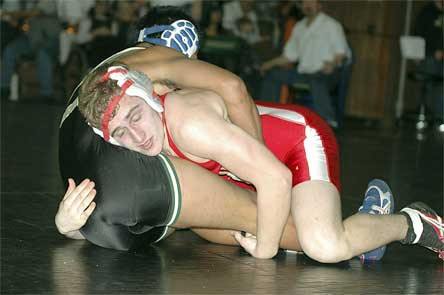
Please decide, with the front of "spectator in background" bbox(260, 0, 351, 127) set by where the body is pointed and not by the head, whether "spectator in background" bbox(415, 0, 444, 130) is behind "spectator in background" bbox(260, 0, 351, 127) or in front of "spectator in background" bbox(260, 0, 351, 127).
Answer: behind

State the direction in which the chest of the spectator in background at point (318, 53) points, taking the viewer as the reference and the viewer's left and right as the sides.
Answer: facing the viewer and to the left of the viewer

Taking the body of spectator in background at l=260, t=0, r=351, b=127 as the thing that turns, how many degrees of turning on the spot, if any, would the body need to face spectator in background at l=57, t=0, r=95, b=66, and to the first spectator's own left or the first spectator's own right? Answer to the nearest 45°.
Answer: approximately 90° to the first spectator's own right

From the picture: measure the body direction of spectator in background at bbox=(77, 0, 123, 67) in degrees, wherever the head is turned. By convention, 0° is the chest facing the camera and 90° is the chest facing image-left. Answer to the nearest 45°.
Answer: approximately 0°

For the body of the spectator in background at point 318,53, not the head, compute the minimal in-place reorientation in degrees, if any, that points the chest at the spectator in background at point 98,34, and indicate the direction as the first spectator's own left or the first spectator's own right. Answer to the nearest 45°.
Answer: approximately 90° to the first spectator's own right

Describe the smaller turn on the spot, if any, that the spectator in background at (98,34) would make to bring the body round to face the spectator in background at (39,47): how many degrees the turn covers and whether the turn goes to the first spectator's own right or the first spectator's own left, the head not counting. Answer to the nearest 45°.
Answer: approximately 90° to the first spectator's own right

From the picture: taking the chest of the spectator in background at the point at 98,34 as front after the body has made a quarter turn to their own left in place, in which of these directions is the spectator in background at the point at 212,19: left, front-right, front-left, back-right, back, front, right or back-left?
front

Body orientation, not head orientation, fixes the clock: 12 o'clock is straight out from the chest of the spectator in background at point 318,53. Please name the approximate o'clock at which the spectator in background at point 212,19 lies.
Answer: the spectator in background at point 212,19 is roughly at 3 o'clock from the spectator in background at point 318,53.

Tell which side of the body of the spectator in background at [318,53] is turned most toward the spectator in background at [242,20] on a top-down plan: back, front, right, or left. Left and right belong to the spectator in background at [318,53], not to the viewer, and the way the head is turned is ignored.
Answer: right

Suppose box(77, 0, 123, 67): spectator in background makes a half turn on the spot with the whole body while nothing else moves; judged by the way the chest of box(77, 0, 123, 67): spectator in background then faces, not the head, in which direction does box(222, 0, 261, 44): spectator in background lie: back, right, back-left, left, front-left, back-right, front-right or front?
right

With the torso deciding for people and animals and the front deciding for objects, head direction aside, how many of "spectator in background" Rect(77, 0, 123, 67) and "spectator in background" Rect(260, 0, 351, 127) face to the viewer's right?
0
